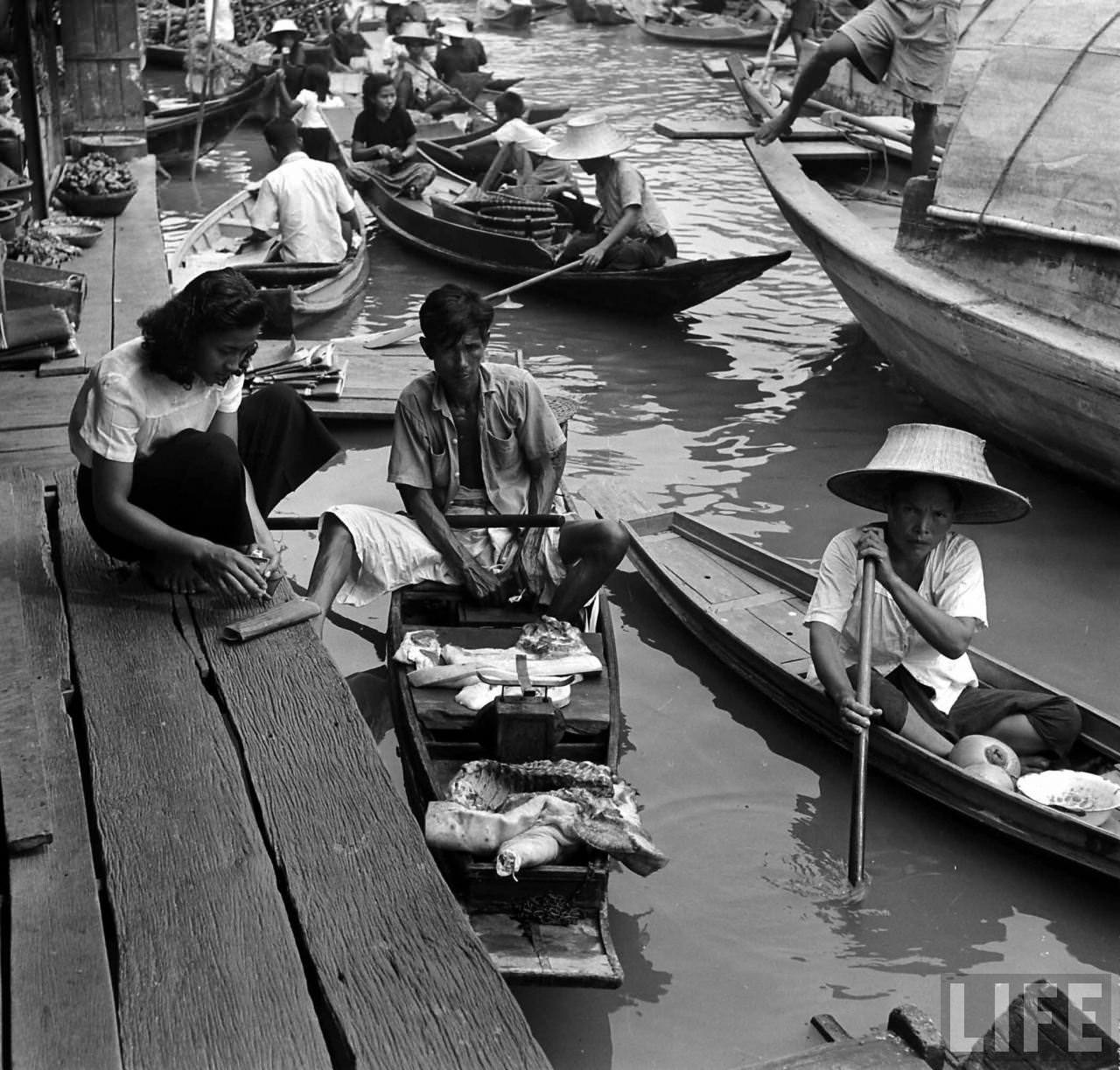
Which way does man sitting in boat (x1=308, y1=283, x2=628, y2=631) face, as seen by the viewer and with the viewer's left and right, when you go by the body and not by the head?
facing the viewer

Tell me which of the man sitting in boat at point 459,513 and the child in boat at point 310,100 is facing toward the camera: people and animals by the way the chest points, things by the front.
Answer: the man sitting in boat

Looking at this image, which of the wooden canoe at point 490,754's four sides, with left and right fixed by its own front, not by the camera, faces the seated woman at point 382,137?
back

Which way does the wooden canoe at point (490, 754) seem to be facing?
toward the camera

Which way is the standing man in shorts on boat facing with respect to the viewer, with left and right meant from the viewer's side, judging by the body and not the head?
facing the viewer and to the left of the viewer

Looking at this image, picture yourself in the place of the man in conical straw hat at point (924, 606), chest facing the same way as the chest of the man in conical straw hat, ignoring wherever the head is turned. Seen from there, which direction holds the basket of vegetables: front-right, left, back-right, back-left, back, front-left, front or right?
back-right

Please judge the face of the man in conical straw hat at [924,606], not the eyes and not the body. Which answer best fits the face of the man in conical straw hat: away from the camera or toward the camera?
toward the camera

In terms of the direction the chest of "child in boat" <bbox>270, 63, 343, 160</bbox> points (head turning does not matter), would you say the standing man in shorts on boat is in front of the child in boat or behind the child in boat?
behind

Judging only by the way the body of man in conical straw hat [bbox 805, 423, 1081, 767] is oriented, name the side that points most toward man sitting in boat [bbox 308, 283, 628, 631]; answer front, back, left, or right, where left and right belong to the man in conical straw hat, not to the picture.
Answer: right

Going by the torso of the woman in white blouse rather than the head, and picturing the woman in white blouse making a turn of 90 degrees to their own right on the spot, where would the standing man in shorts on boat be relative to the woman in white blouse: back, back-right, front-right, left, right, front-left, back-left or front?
back

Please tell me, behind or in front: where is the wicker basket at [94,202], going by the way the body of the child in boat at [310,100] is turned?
behind

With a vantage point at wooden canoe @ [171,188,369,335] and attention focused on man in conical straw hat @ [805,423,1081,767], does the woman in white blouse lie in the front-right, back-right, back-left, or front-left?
front-right

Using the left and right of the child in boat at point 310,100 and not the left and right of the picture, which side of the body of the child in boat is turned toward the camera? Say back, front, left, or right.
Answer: back

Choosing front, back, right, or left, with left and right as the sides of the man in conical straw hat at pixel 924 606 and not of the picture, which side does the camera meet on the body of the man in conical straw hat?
front

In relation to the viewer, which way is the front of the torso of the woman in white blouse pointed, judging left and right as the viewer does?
facing the viewer and to the right of the viewer

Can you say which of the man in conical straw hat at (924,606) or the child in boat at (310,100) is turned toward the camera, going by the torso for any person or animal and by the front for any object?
the man in conical straw hat
